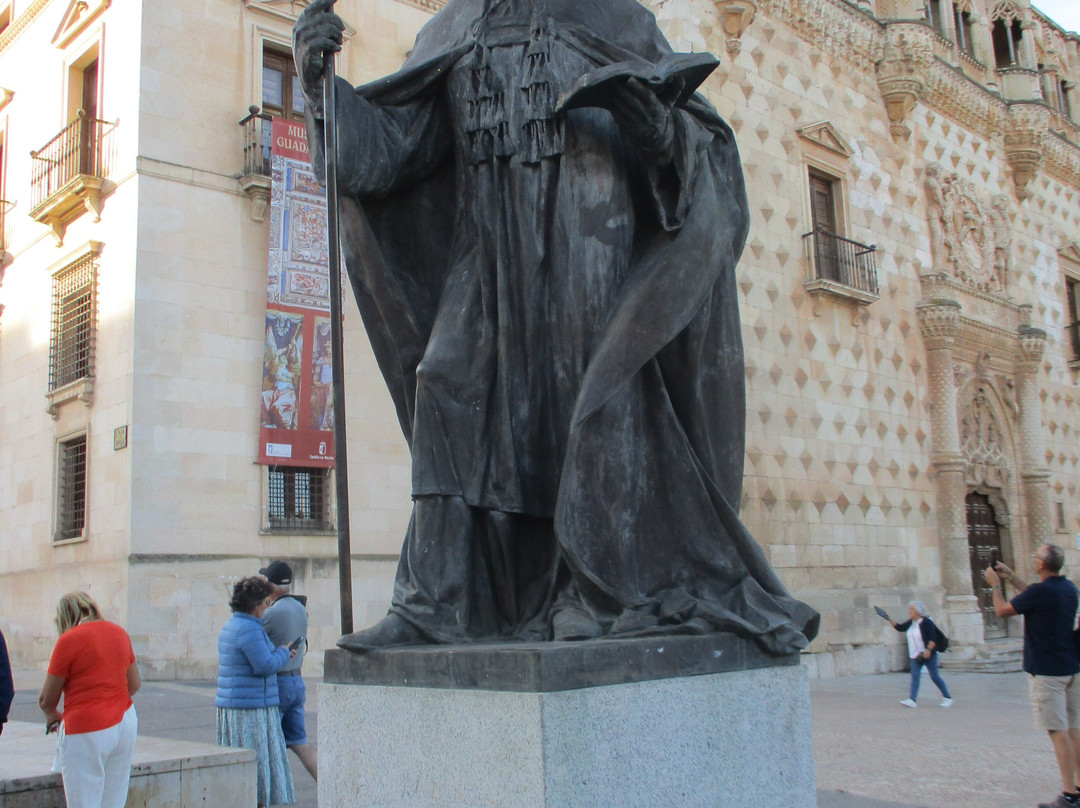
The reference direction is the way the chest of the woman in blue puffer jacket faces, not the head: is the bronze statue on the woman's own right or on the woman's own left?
on the woman's own right

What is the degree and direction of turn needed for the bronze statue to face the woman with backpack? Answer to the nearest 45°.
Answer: approximately 180°

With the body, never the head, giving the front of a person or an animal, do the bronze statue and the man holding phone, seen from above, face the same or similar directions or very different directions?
very different directions

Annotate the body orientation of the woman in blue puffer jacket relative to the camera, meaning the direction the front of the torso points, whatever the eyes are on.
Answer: to the viewer's right

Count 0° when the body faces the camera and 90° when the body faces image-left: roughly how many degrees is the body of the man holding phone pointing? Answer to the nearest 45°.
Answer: approximately 135°

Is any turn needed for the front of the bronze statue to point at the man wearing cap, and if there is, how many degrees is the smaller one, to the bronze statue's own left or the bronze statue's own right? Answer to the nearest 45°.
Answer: approximately 135° to the bronze statue's own right
